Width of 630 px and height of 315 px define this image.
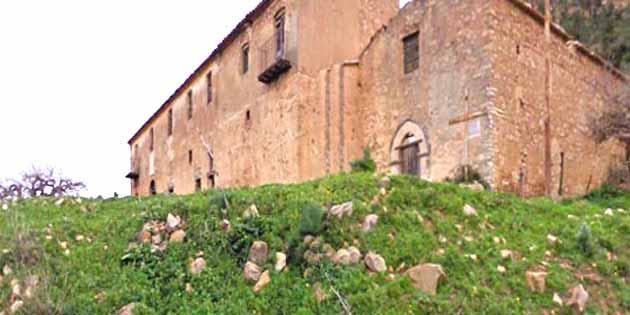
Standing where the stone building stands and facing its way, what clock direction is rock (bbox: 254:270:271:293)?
The rock is roughly at 11 o'clock from the stone building.

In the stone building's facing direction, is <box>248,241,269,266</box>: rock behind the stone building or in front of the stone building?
in front

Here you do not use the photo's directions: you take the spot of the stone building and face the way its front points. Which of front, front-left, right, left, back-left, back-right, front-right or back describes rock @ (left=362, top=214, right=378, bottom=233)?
front-left

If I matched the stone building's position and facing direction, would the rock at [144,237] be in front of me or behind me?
in front

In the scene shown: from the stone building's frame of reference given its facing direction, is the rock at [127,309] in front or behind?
in front

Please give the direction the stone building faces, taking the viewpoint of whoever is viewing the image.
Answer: facing the viewer and to the left of the viewer

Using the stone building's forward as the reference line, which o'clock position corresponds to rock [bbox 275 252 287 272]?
The rock is roughly at 11 o'clock from the stone building.

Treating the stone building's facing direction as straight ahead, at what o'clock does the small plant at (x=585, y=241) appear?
The small plant is roughly at 10 o'clock from the stone building.

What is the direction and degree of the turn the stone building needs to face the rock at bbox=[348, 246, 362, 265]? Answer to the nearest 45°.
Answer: approximately 45° to its left
